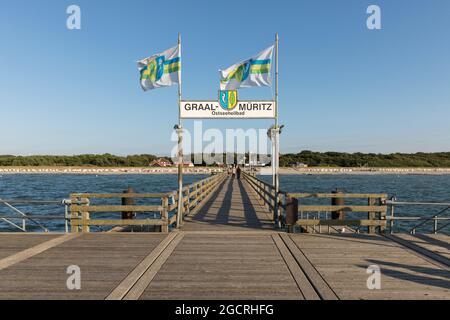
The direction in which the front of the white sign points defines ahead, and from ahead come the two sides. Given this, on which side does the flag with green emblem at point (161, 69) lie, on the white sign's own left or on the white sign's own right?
on the white sign's own right

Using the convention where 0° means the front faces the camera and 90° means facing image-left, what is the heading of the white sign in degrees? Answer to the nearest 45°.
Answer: approximately 0°
